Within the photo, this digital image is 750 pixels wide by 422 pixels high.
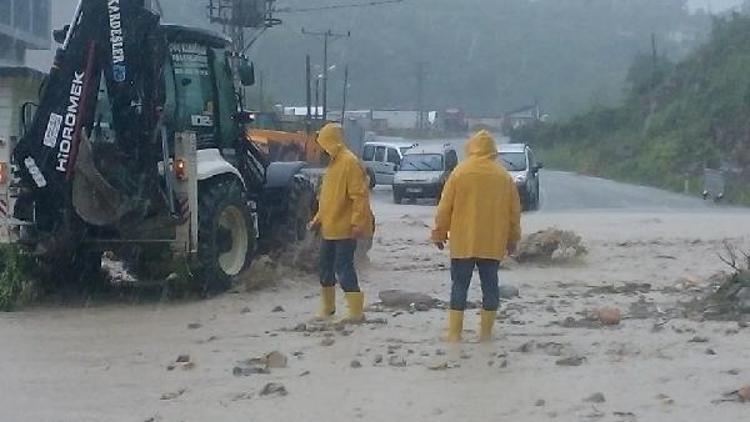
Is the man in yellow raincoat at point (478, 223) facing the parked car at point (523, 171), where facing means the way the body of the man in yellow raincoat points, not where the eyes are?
yes

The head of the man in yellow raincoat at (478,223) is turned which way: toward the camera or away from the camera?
away from the camera

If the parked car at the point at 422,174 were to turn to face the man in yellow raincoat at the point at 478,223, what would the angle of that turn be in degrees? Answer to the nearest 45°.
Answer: approximately 45° to its left

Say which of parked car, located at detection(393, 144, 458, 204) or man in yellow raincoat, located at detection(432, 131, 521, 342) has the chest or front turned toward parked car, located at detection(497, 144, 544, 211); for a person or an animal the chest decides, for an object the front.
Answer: the man in yellow raincoat

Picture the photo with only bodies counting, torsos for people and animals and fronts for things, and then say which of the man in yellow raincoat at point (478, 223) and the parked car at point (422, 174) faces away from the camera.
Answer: the man in yellow raincoat

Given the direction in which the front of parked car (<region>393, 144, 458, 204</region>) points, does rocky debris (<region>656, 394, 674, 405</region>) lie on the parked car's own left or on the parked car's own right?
on the parked car's own left

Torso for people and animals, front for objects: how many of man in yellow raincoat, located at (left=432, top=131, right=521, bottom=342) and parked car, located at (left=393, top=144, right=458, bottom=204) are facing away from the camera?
1

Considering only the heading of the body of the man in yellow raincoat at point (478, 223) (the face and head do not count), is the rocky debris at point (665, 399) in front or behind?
behind

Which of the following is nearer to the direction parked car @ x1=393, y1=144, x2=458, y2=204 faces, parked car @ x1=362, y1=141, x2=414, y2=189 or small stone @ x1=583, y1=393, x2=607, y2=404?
the small stone

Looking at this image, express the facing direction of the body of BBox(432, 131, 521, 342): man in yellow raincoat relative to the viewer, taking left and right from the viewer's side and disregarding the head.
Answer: facing away from the viewer

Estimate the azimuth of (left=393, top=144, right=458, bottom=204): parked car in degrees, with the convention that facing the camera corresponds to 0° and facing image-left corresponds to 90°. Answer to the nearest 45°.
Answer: approximately 45°

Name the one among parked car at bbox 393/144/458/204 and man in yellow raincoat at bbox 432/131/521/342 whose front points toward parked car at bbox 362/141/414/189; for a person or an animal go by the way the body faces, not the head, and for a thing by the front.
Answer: the man in yellow raincoat
